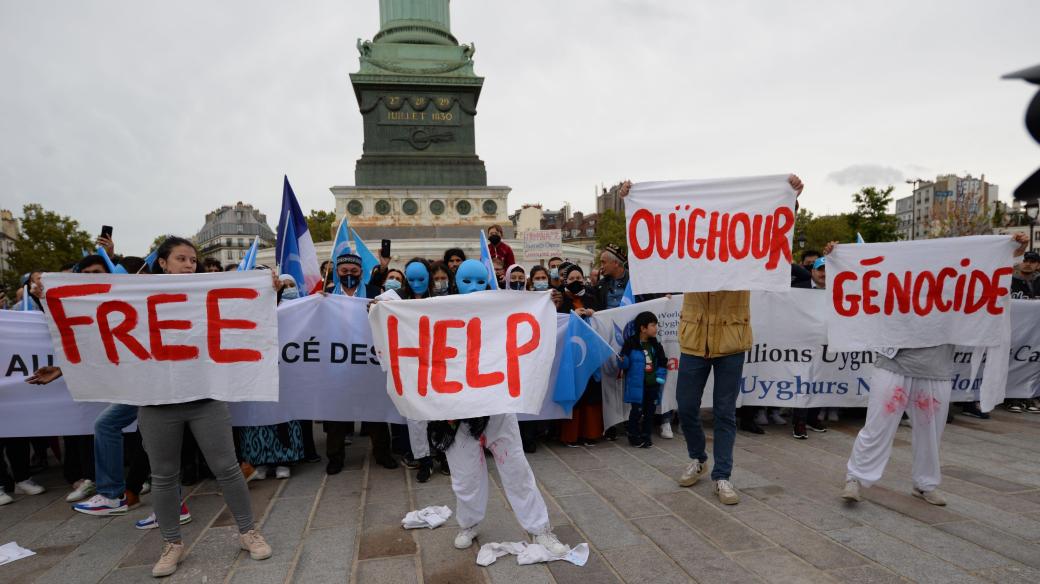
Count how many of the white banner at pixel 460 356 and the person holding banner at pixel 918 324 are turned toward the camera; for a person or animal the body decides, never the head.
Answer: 2

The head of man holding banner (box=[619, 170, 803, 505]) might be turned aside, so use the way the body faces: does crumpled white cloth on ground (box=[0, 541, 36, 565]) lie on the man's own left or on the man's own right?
on the man's own right

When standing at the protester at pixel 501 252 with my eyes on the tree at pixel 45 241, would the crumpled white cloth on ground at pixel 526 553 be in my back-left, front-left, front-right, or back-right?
back-left

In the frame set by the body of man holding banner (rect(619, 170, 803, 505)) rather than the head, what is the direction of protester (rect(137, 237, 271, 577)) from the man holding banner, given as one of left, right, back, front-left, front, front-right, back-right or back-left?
front-right

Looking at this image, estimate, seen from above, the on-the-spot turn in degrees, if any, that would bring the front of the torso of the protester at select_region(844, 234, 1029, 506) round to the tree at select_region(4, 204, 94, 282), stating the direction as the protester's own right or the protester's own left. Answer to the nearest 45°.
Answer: approximately 90° to the protester's own right

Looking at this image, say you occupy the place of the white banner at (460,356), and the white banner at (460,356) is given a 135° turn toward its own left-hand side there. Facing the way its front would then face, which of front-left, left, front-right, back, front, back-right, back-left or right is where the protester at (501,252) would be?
front-left

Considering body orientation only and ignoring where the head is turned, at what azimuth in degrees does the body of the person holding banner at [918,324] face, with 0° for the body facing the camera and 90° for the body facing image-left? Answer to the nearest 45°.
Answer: approximately 0°

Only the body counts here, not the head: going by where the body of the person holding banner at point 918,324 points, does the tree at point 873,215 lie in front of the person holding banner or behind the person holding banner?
behind
